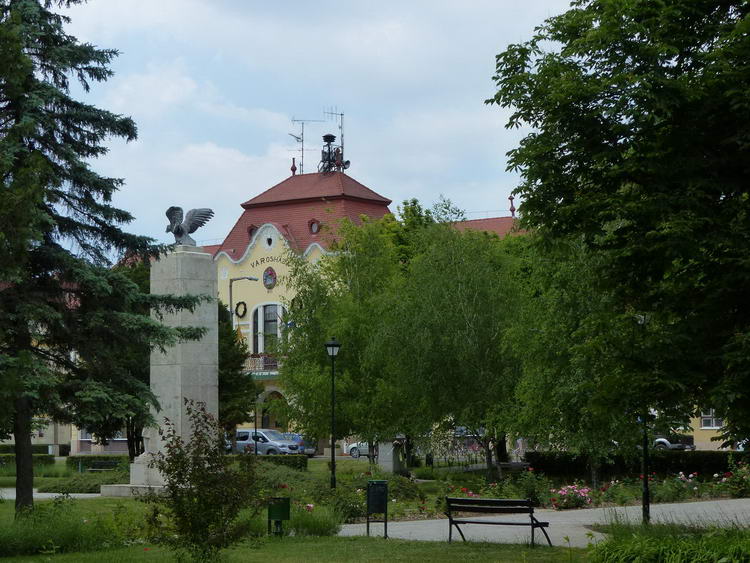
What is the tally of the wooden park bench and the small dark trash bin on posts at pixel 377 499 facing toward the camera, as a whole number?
1

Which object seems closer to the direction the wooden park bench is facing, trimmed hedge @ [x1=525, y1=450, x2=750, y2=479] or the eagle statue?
the trimmed hedge

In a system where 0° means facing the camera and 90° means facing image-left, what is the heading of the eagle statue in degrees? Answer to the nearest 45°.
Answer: approximately 45°

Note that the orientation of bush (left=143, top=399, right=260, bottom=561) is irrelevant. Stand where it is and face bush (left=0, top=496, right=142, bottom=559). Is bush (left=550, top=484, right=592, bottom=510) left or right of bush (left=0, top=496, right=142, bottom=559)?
right

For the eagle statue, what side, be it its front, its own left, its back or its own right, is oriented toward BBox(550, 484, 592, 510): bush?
left

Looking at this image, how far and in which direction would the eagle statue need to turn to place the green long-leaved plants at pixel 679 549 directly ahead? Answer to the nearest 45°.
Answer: approximately 45° to its left
